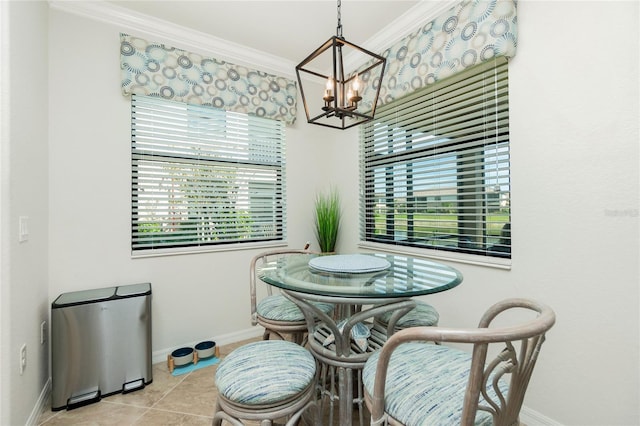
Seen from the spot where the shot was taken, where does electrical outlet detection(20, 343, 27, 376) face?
facing to the right of the viewer

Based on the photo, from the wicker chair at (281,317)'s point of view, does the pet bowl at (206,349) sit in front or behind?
behind

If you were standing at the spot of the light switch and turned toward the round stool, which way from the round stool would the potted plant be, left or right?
left

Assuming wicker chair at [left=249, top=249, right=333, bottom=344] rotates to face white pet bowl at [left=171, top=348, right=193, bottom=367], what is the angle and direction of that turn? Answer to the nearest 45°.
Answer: approximately 180°

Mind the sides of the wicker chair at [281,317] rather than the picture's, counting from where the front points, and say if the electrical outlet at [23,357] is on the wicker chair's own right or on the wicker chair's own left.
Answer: on the wicker chair's own right

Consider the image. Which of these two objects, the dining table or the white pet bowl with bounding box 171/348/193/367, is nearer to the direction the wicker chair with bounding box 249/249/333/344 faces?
the dining table

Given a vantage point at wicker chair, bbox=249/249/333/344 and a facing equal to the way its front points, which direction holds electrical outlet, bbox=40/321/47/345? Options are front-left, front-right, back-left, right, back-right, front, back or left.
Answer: back-right

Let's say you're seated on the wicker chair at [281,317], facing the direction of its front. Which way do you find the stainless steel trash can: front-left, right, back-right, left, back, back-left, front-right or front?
back-right
